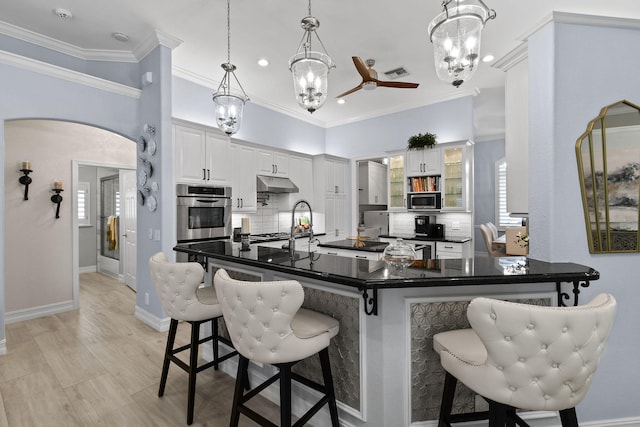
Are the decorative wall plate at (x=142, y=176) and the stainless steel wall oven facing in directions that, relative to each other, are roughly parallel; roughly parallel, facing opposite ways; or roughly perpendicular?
roughly perpendicular

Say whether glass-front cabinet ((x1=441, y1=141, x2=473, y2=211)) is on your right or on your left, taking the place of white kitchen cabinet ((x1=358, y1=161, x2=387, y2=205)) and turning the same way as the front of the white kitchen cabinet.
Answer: on your left

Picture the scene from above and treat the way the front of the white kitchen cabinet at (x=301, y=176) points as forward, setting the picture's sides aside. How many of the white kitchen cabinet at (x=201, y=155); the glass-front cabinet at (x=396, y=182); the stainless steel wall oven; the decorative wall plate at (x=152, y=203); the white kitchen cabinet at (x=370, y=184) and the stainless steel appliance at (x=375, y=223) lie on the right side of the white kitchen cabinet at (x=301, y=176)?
3

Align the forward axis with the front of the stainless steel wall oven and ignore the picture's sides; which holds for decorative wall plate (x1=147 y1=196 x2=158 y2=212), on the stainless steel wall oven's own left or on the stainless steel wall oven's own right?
on the stainless steel wall oven's own right

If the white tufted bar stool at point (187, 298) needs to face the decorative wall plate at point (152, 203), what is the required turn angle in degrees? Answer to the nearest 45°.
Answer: approximately 45° to its left

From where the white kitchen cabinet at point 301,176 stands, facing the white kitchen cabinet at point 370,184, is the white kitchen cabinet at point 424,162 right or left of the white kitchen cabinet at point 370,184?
right

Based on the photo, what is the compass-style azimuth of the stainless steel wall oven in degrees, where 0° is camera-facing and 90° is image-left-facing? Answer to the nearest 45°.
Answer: approximately 315°

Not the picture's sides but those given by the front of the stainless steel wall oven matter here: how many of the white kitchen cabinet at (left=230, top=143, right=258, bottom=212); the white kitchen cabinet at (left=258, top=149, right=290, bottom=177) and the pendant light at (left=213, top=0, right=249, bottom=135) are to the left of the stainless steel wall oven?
2

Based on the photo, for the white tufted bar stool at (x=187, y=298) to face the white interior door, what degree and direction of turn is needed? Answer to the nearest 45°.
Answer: approximately 45° to its left
